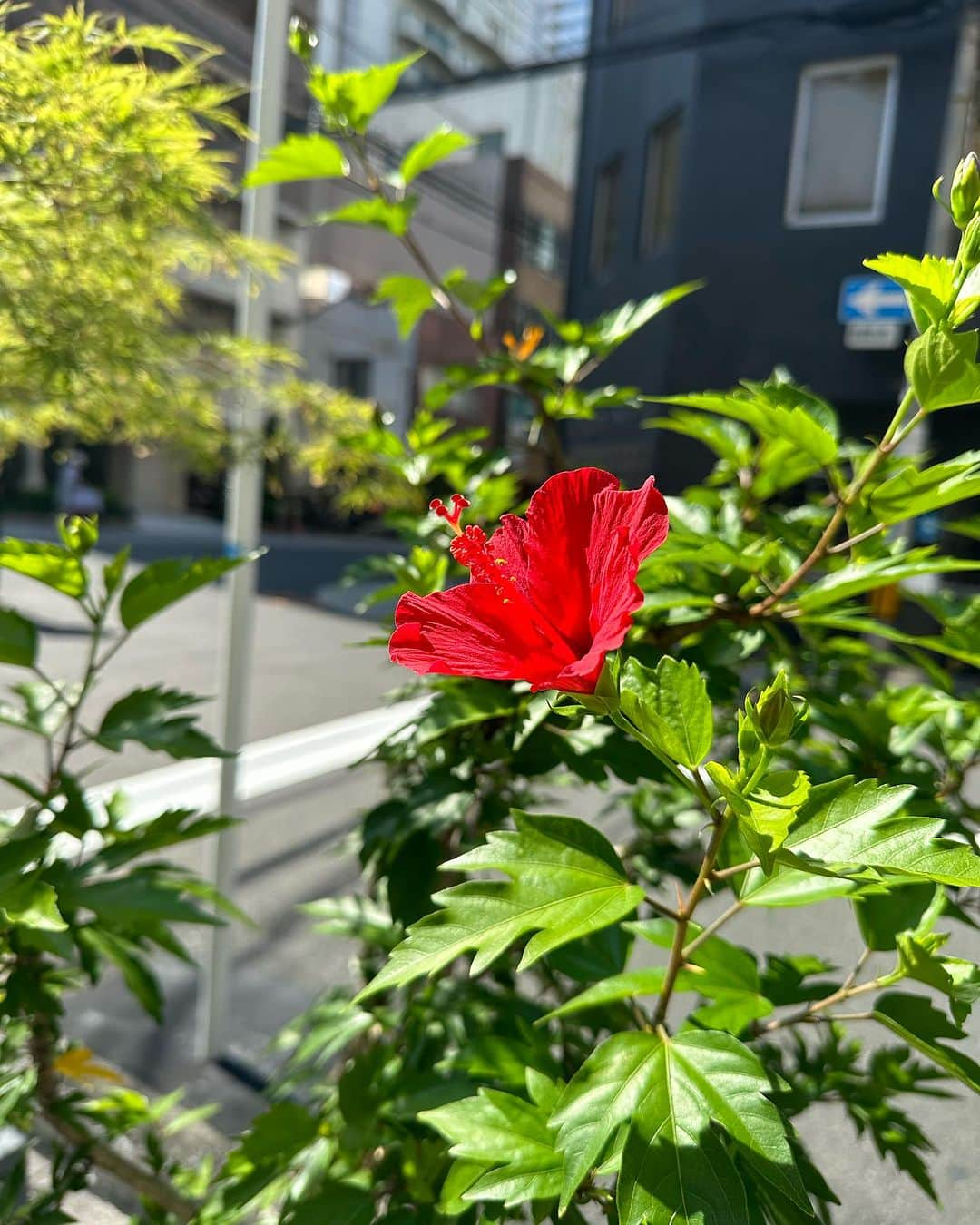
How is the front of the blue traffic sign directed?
toward the camera

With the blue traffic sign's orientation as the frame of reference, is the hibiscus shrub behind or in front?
in front

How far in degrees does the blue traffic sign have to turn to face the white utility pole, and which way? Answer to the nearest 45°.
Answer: approximately 45° to its right

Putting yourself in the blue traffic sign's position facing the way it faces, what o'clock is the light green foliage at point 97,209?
The light green foliage is roughly at 1 o'clock from the blue traffic sign.
